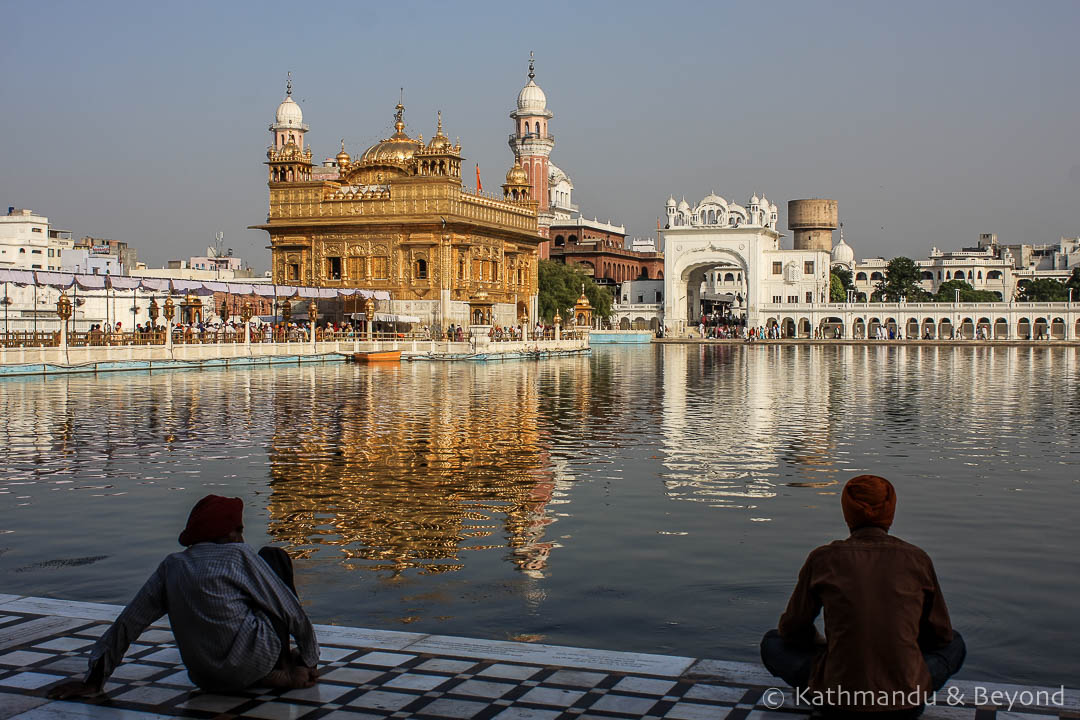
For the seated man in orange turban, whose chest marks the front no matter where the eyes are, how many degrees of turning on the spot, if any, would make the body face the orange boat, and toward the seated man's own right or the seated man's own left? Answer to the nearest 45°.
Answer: approximately 45° to the seated man's own left

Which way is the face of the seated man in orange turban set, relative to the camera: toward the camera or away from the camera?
away from the camera

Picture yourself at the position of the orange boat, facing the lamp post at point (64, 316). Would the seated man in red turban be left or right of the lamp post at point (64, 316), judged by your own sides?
left

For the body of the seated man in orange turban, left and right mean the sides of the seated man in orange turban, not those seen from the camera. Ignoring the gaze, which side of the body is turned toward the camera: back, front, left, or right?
back

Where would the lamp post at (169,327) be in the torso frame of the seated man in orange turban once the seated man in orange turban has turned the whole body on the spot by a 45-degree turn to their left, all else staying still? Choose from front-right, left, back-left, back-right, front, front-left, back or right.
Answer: front

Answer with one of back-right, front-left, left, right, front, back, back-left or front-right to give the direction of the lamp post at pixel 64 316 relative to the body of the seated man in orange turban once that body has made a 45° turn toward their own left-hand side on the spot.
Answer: front

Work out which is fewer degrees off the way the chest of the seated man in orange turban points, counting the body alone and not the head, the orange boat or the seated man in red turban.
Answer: the orange boat

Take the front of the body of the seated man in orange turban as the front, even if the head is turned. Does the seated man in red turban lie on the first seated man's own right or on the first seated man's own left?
on the first seated man's own left
